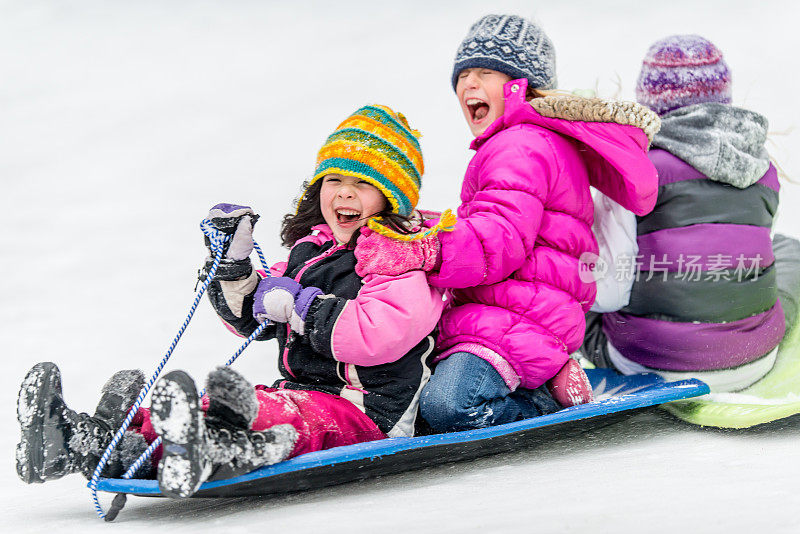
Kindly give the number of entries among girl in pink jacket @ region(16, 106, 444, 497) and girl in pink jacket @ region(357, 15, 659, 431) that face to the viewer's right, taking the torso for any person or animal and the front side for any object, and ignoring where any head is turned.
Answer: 0

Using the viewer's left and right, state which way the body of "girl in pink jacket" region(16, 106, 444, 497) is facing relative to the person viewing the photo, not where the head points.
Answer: facing the viewer and to the left of the viewer

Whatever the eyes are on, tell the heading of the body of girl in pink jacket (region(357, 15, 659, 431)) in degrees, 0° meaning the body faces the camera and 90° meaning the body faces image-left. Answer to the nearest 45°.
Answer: approximately 90°
